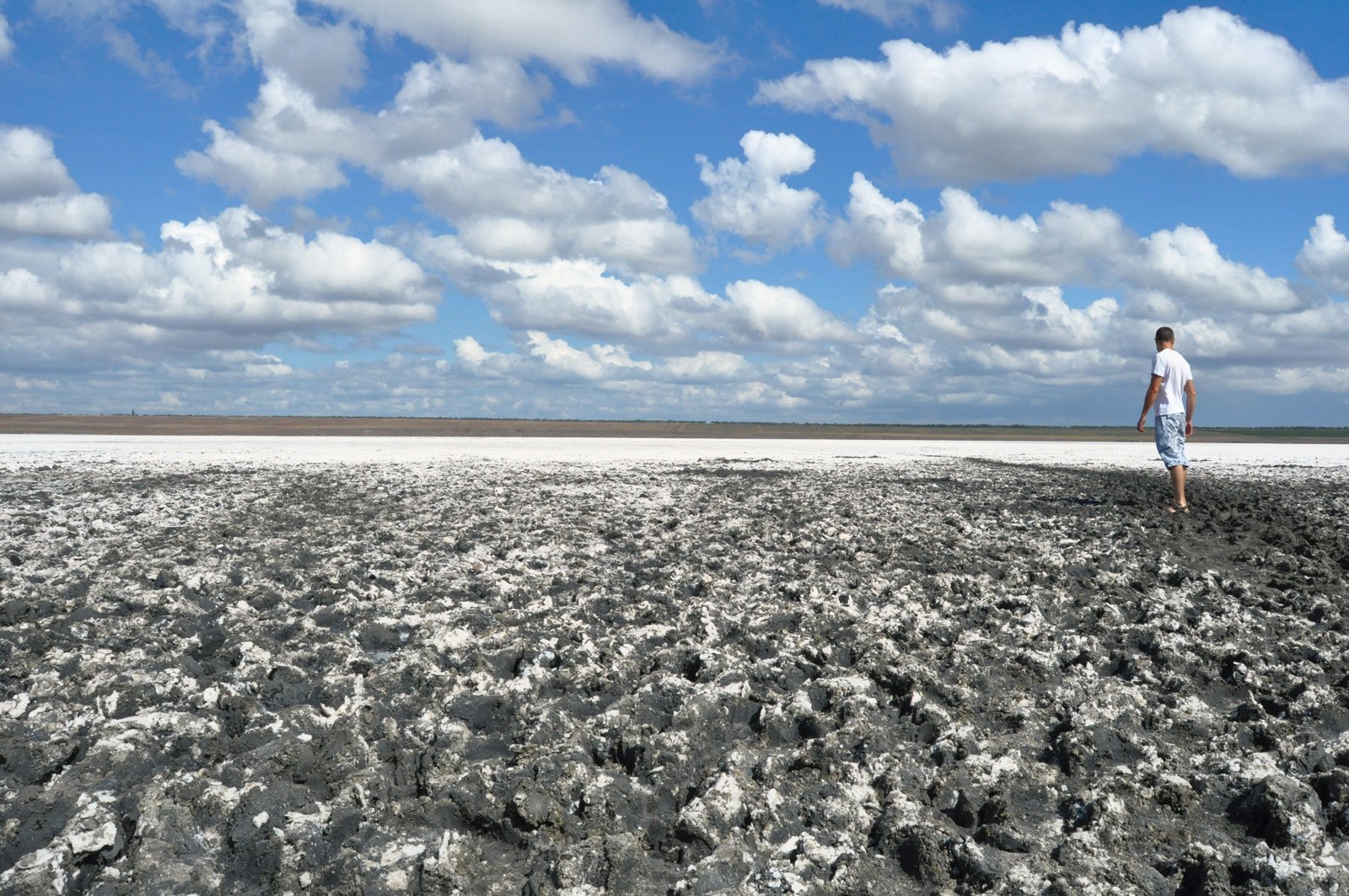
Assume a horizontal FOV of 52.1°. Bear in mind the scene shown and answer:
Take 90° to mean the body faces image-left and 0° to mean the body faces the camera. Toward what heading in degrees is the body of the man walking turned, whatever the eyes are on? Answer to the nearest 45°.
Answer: approximately 135°
